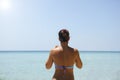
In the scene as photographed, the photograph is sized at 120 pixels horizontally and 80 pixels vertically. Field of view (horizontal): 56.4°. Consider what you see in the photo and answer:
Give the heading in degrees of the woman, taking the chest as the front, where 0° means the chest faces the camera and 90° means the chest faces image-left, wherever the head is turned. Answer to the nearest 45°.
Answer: approximately 180°
